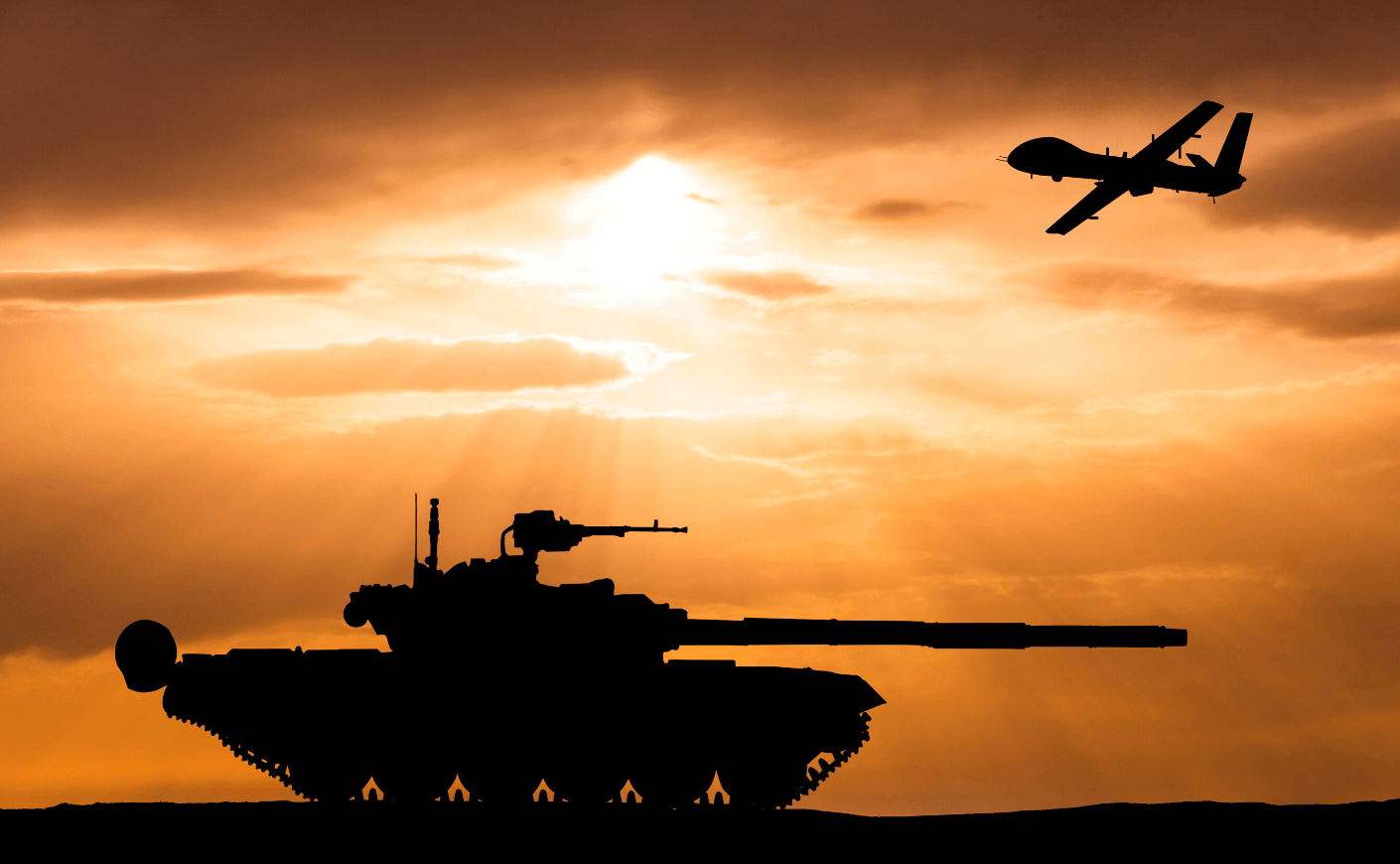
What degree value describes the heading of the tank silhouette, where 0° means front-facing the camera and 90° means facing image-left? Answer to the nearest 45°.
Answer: approximately 270°
